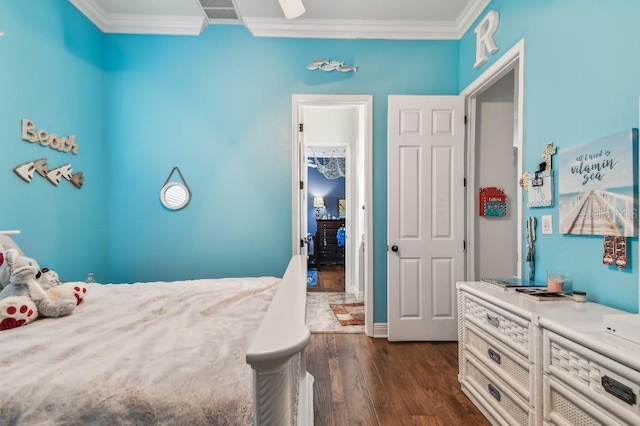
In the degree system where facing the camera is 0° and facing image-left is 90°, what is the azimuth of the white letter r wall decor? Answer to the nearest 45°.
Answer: approximately 45°

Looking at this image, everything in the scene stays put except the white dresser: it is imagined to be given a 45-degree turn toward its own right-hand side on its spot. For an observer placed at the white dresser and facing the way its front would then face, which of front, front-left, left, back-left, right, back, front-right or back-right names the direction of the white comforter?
front-left

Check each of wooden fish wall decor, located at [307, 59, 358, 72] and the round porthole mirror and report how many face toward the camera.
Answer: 2

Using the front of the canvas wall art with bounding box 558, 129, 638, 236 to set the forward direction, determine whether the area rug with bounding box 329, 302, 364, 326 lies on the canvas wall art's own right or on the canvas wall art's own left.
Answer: on the canvas wall art's own right

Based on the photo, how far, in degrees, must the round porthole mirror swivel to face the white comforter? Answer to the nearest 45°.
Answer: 0° — it already faces it

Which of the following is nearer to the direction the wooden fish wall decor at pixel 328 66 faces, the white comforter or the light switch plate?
the white comforter

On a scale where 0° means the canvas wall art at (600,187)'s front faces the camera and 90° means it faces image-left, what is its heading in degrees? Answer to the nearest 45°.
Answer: approximately 45°

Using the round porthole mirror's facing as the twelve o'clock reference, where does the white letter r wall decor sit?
The white letter r wall decor is roughly at 10 o'clock from the round porthole mirror.

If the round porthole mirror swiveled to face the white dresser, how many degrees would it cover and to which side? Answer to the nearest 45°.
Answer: approximately 45° to its left

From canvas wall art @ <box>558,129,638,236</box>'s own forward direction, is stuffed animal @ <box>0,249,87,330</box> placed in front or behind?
in front

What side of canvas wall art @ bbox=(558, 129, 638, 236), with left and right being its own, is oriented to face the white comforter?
front

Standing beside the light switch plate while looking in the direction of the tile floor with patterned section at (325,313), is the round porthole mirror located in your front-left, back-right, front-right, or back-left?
front-left

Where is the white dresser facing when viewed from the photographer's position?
facing the viewer and to the left of the viewer

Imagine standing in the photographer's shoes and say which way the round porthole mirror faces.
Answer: facing the viewer

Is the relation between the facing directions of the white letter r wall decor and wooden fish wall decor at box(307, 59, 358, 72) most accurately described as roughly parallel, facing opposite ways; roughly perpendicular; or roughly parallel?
roughly perpendicular

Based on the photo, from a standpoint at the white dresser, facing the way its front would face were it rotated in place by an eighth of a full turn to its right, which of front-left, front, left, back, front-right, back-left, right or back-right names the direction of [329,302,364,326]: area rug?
front-right

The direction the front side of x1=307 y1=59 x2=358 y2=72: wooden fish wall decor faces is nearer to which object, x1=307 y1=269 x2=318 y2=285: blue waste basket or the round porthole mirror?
the round porthole mirror

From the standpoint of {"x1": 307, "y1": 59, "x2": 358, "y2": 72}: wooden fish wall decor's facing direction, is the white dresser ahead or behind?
ahead
